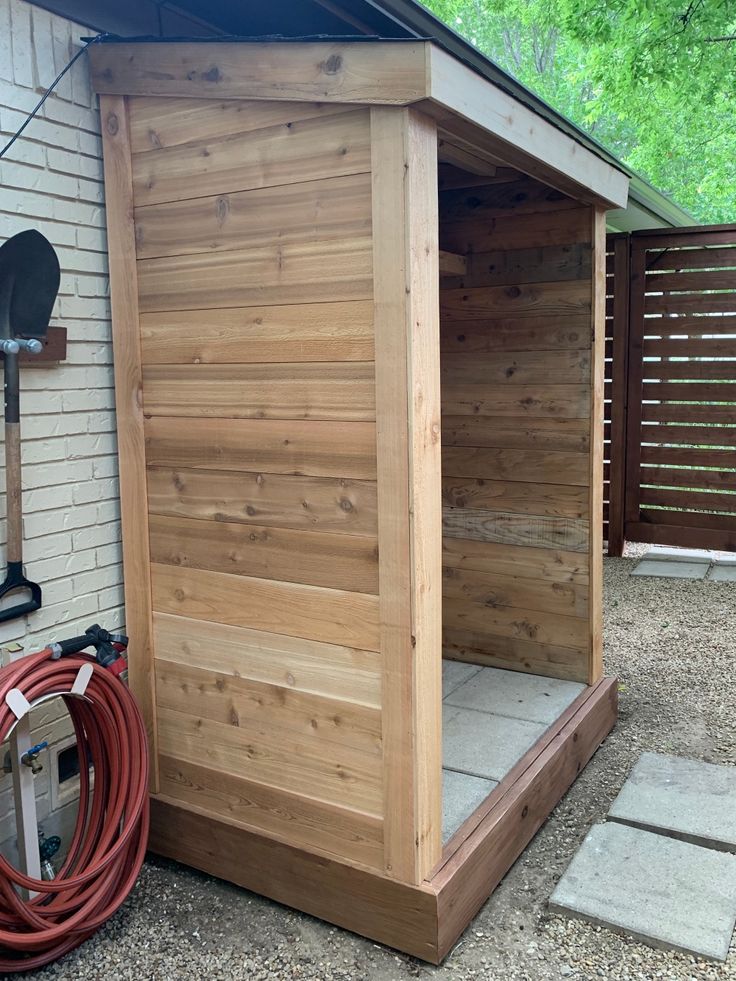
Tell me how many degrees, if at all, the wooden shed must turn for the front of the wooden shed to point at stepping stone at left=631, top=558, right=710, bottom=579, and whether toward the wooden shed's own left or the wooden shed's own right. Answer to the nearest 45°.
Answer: approximately 90° to the wooden shed's own left

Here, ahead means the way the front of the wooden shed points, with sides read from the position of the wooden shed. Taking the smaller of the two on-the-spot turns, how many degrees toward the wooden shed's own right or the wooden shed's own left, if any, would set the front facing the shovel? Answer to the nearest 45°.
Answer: approximately 135° to the wooden shed's own right

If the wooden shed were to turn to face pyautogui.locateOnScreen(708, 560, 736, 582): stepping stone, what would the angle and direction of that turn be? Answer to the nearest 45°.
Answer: approximately 90° to its left

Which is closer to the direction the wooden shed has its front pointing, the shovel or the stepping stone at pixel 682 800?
the stepping stone

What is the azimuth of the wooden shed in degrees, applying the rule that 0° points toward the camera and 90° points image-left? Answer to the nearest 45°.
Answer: approximately 315°

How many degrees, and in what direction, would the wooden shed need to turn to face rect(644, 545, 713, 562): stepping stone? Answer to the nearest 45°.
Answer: approximately 90° to its left
